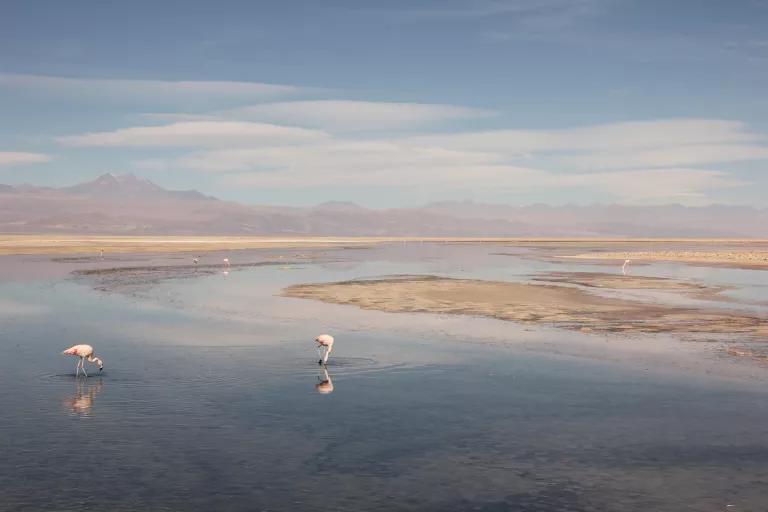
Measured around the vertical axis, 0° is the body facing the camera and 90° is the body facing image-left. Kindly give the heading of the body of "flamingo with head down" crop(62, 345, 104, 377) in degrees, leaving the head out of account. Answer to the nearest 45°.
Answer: approximately 270°

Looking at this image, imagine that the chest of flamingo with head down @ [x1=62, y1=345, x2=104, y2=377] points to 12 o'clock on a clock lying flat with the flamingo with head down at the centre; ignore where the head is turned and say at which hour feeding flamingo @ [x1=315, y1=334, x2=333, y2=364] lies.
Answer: The feeding flamingo is roughly at 12 o'clock from the flamingo with head down.
